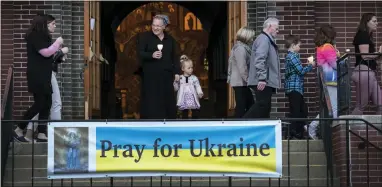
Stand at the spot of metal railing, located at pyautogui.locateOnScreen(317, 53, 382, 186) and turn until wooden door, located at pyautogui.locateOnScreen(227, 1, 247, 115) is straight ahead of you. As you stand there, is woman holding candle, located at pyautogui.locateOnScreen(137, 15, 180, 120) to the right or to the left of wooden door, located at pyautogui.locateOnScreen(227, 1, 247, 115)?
left

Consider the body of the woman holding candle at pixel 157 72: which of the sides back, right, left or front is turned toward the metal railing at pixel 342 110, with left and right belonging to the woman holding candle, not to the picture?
left

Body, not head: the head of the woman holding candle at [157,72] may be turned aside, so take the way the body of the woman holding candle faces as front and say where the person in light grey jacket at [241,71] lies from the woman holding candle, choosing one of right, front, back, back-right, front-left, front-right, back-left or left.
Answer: left

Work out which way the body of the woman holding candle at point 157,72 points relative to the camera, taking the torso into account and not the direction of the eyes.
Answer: toward the camera

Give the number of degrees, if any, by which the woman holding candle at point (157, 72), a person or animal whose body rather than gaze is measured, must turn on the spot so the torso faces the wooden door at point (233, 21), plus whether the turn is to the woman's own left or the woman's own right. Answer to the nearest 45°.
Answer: approximately 135° to the woman's own left

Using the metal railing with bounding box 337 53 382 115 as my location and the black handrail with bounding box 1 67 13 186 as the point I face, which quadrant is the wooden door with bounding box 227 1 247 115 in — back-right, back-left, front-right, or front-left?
front-right

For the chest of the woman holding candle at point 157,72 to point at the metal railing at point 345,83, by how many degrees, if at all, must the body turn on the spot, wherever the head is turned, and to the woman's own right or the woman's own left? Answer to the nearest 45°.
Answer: approximately 90° to the woman's own left
